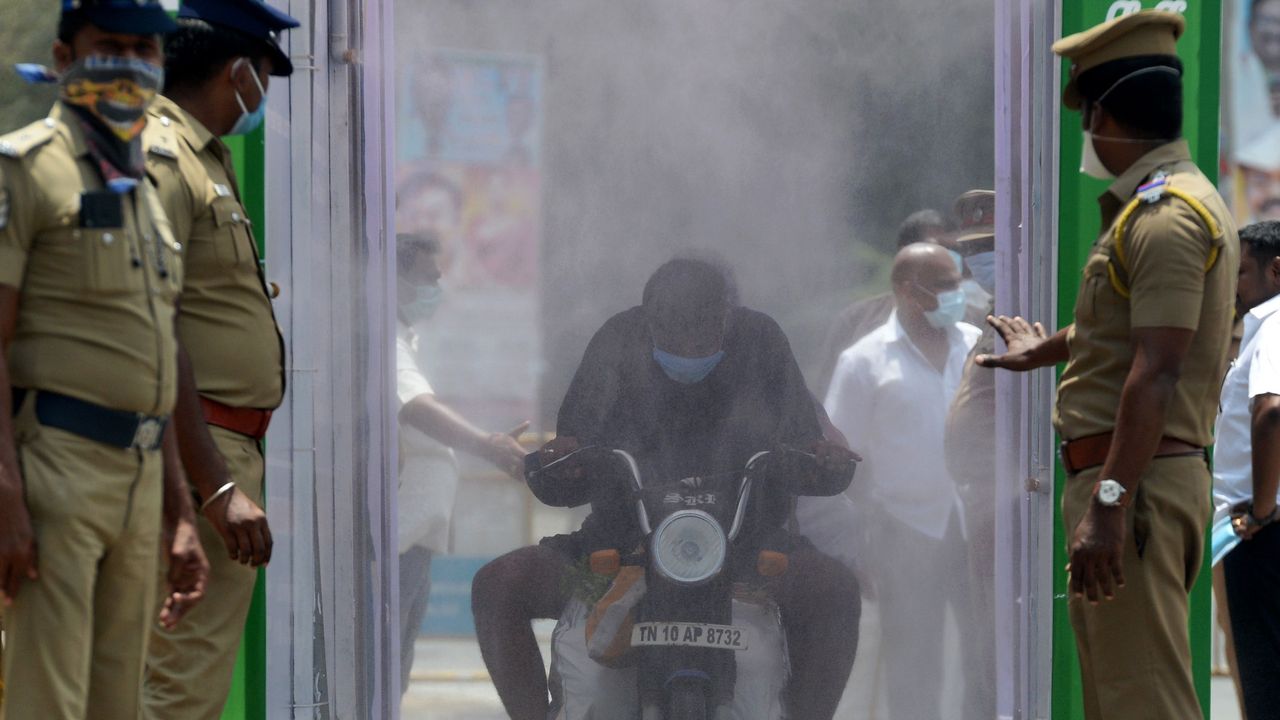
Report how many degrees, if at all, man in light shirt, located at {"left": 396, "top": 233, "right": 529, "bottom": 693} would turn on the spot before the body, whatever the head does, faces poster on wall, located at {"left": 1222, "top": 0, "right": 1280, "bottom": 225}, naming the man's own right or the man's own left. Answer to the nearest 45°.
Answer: approximately 45° to the man's own left

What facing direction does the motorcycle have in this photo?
toward the camera

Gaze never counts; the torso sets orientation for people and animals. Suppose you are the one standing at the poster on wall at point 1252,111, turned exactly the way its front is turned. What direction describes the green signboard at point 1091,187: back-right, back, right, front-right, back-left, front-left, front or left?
front

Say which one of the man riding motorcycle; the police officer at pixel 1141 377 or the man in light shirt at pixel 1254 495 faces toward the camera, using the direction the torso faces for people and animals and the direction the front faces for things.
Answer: the man riding motorcycle

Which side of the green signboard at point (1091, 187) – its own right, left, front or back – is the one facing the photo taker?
front

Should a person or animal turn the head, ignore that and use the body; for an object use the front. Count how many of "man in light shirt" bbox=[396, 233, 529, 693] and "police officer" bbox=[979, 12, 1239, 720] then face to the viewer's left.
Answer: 1

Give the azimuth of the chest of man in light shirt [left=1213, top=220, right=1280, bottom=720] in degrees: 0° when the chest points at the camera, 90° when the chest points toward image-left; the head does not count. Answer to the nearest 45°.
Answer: approximately 90°

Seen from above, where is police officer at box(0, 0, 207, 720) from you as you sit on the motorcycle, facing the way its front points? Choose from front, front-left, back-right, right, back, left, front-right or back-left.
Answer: front-right

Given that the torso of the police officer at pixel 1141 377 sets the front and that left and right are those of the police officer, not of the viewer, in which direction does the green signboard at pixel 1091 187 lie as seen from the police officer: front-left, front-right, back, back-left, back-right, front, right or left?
right

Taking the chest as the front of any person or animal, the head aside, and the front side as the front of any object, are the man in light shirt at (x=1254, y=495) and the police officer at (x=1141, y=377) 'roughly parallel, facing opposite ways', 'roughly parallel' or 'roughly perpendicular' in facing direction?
roughly parallel

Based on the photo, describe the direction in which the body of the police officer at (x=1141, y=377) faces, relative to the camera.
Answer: to the viewer's left

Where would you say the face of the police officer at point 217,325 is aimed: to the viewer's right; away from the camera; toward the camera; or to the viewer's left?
to the viewer's right

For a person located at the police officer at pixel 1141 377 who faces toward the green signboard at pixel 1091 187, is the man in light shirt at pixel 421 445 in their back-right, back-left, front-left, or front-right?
front-left

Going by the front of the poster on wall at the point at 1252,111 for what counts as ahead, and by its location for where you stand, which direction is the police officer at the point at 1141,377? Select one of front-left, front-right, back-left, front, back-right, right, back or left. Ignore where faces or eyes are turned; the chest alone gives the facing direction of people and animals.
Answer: front

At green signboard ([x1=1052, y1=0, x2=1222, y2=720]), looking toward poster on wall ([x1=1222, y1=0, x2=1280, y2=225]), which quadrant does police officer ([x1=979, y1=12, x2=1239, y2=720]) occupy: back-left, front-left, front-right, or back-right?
back-right
